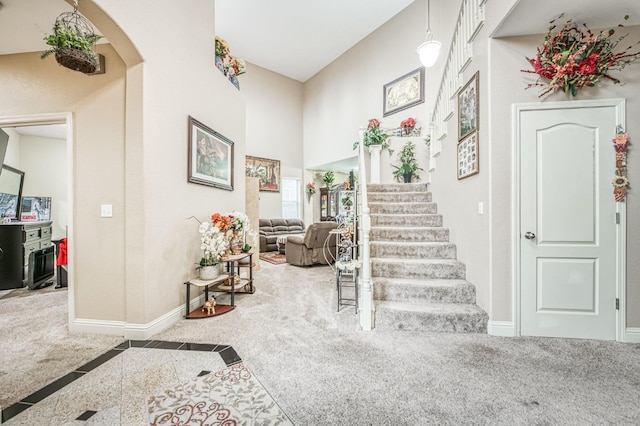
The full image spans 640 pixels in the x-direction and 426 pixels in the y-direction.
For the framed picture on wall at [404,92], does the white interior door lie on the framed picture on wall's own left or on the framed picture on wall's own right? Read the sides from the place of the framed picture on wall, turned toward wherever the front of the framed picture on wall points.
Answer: on the framed picture on wall's own left

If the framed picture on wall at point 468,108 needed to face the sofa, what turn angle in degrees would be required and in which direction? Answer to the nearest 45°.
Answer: approximately 90° to its right

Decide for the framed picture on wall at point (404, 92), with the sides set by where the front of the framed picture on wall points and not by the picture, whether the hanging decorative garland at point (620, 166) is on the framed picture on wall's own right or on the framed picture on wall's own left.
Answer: on the framed picture on wall's own left

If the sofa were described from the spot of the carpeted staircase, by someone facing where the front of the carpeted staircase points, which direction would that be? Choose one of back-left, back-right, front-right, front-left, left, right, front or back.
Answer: back-right

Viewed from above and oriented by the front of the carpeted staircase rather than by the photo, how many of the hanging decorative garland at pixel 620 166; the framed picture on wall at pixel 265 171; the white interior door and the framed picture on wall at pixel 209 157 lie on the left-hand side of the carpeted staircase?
2

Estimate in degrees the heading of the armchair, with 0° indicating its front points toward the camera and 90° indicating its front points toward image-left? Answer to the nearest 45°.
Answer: approximately 135°

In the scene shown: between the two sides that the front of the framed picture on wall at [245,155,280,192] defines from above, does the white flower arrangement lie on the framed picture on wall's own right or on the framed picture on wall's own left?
on the framed picture on wall's own right

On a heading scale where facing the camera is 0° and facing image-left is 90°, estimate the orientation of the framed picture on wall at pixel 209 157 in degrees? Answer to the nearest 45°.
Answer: approximately 315°

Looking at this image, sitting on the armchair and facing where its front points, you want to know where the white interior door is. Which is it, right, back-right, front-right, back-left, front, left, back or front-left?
back

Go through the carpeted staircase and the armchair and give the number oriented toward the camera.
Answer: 1

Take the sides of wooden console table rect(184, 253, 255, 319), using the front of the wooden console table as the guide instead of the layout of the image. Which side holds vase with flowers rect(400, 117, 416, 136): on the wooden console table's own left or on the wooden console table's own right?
on the wooden console table's own left
